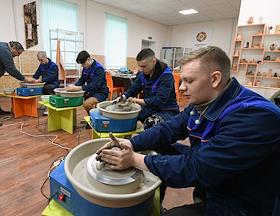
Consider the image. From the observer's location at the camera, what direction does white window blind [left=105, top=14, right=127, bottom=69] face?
facing the viewer and to the right of the viewer

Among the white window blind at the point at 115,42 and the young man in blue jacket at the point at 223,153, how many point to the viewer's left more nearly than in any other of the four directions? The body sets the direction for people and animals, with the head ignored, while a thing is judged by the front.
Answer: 1

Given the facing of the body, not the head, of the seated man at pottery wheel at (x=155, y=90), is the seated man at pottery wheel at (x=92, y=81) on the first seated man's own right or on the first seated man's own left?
on the first seated man's own right

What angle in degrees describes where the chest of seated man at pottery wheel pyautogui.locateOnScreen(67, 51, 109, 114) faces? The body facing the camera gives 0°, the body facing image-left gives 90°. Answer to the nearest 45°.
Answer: approximately 45°

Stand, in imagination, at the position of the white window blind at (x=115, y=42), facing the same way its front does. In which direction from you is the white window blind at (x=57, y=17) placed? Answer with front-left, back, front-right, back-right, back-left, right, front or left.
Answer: right

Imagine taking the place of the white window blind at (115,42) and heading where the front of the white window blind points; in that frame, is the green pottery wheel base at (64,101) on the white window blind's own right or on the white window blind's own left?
on the white window blind's own right

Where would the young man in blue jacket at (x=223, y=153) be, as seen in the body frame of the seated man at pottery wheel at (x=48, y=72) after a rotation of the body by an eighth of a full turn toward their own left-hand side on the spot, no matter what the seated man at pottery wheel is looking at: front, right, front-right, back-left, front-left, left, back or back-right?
front

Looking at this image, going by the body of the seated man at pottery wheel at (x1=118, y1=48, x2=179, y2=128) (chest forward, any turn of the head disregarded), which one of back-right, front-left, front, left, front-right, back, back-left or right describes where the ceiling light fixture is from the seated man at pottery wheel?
back-right

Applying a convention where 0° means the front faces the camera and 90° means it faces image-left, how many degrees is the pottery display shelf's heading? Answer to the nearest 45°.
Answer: approximately 45°

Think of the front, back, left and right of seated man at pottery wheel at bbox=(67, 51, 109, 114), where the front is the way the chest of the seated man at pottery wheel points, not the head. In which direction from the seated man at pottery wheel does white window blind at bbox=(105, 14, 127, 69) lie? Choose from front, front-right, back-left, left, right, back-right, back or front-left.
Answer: back-right

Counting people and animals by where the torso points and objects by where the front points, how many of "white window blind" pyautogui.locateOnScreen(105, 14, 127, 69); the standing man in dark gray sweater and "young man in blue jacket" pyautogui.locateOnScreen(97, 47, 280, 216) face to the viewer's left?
1

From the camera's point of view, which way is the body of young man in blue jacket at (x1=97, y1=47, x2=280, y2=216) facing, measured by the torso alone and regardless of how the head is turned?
to the viewer's left

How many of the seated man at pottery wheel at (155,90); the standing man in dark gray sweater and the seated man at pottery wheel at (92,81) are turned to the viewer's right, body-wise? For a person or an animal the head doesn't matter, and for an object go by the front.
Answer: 1

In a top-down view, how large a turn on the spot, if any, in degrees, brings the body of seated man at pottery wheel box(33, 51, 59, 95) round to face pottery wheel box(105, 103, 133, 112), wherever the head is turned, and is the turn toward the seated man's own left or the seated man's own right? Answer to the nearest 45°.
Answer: approximately 45° to the seated man's own left

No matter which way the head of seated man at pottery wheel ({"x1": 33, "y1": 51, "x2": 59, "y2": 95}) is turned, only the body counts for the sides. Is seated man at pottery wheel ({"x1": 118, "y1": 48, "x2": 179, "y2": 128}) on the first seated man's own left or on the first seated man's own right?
on the first seated man's own left

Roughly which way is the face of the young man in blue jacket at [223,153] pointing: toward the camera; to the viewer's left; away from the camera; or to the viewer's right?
to the viewer's left

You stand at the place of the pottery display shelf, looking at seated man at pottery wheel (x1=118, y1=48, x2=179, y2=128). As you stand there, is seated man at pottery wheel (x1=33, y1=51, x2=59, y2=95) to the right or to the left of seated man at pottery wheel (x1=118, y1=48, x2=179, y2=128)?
right

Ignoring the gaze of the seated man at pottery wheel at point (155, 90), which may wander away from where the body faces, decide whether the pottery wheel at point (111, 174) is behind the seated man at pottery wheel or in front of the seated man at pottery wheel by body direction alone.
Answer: in front

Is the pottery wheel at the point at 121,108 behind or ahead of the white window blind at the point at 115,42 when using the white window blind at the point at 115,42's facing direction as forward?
ahead

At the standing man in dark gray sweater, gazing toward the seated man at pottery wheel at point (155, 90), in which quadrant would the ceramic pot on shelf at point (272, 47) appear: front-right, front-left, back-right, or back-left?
front-left
